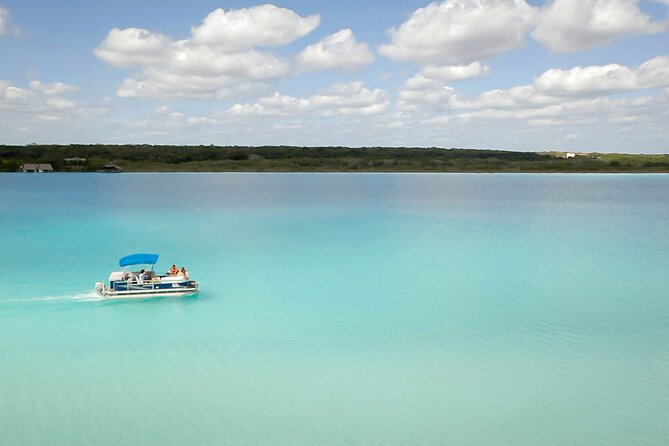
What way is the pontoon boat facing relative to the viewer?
to the viewer's right
